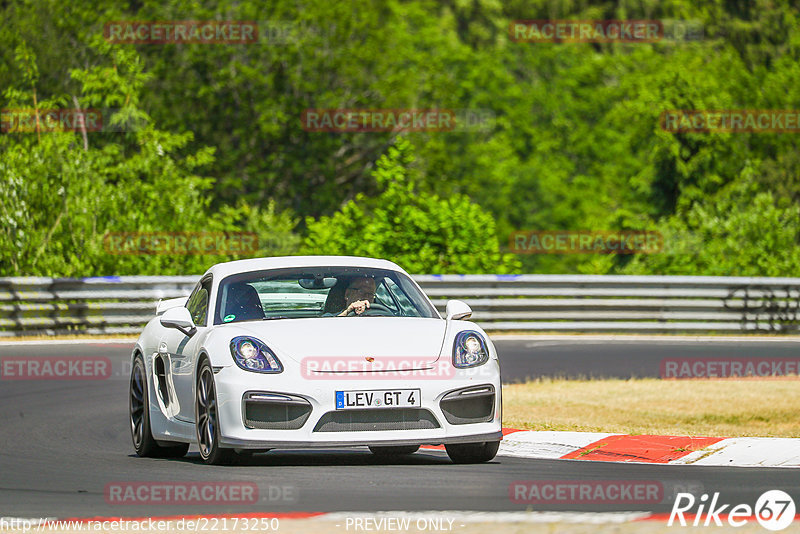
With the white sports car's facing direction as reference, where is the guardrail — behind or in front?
behind

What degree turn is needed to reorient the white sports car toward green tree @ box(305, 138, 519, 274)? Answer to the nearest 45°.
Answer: approximately 180°

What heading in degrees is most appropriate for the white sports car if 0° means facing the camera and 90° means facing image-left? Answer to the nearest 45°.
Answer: approximately 0°
